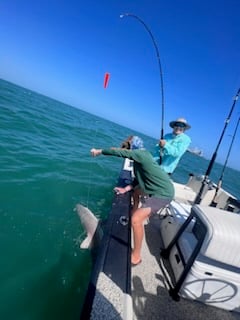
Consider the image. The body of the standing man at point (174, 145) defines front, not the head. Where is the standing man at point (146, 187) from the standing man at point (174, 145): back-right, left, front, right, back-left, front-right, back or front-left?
front-left

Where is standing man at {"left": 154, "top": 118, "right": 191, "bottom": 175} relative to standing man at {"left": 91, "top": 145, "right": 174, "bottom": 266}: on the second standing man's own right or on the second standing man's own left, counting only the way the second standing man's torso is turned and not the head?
on the second standing man's own right

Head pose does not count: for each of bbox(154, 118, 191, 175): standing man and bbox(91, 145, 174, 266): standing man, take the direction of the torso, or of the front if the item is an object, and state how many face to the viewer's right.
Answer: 0

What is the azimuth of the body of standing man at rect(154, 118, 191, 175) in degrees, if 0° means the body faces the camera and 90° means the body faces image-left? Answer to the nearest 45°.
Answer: approximately 45°

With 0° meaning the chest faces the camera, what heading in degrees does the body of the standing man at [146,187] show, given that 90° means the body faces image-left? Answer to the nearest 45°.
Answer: approximately 90°
